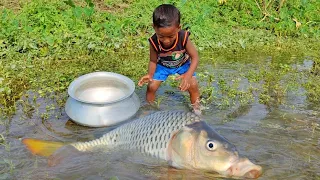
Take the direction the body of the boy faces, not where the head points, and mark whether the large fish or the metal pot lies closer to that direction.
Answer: the large fish

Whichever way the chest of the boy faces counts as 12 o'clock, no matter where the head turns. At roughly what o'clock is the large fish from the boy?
The large fish is roughly at 12 o'clock from the boy.

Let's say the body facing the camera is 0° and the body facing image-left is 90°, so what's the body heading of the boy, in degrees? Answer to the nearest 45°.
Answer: approximately 0°

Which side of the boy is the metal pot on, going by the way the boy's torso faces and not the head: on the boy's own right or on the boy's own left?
on the boy's own right
